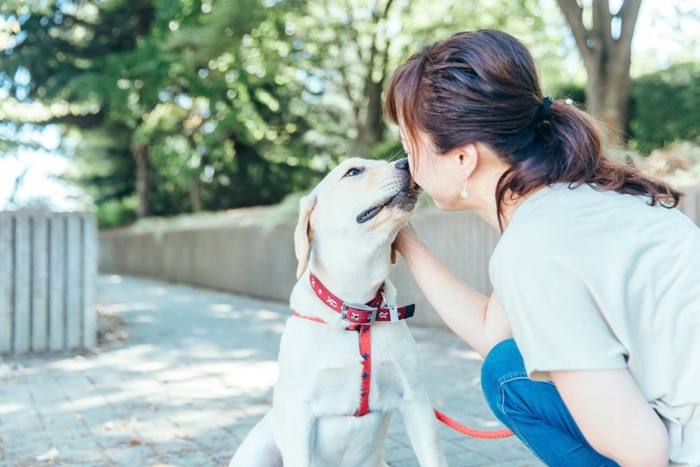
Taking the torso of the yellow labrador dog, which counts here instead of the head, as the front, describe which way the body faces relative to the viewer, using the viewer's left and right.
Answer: facing the viewer and to the right of the viewer

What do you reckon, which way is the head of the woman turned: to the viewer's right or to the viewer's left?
to the viewer's left

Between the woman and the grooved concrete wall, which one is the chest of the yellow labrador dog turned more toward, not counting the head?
the woman
